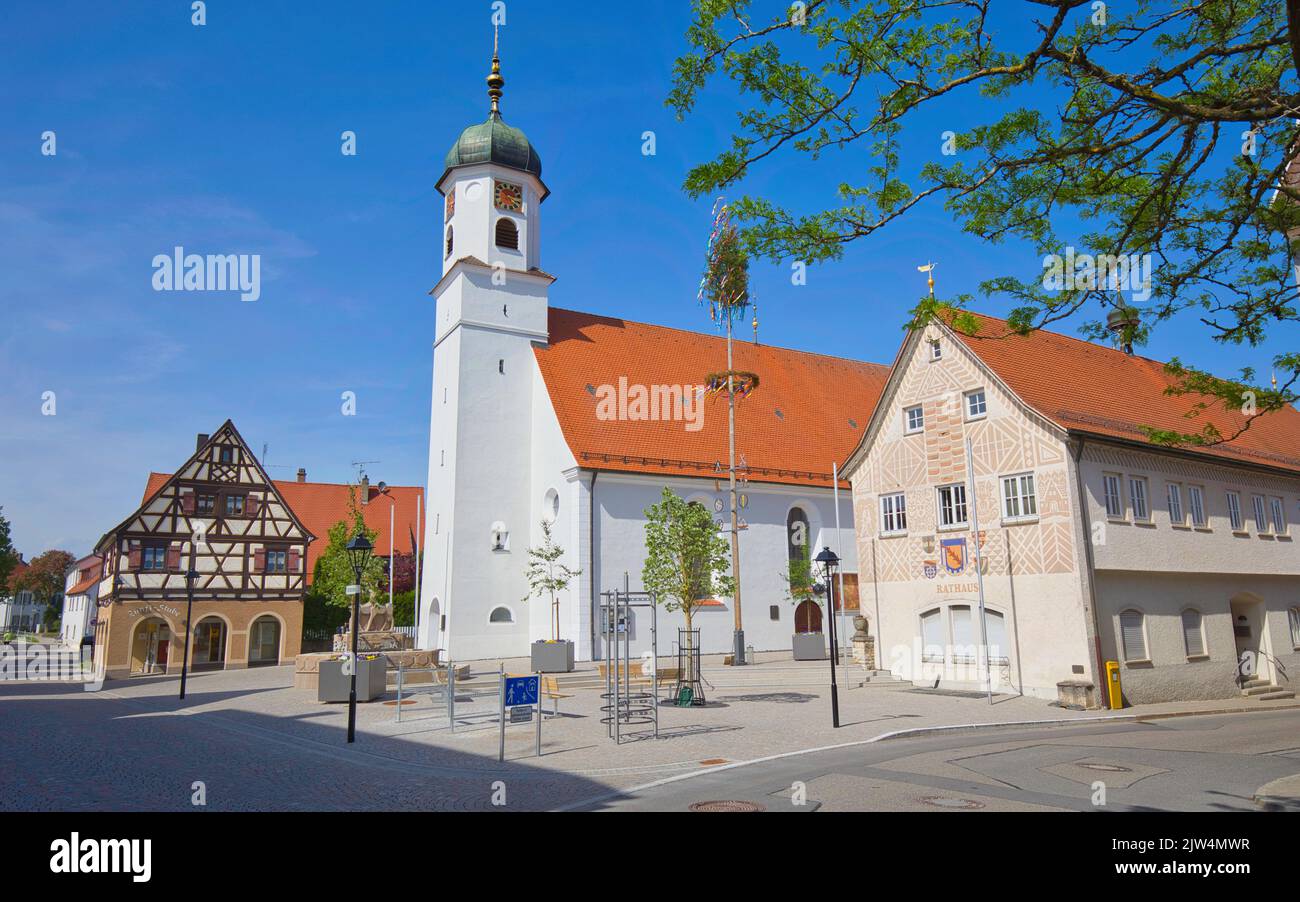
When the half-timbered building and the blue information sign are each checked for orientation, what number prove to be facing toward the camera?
2

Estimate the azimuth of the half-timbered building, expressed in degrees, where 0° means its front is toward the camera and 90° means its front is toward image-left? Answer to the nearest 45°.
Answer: approximately 0°

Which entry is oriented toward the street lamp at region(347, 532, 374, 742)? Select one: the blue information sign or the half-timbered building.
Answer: the half-timbered building

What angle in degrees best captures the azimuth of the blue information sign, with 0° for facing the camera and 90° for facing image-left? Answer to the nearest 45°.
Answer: approximately 0°

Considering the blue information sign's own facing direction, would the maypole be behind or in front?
behind

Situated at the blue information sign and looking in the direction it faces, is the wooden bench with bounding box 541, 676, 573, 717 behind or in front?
behind

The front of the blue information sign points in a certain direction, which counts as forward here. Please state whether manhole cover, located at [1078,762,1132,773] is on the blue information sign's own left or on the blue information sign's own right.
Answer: on the blue information sign's own left

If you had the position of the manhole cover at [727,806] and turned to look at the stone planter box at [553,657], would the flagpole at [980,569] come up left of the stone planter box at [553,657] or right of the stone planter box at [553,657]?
right

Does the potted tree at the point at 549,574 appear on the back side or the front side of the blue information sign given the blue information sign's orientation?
on the back side
